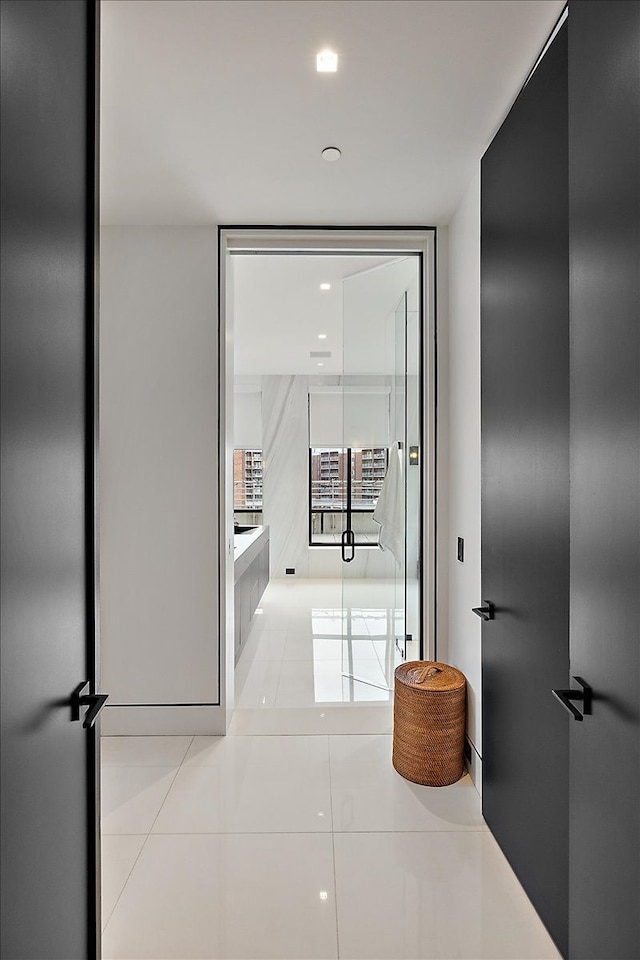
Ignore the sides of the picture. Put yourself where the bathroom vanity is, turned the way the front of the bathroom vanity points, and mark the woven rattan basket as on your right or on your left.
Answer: on your right

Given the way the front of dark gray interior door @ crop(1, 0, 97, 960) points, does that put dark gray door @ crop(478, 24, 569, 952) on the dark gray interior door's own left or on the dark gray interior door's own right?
on the dark gray interior door's own left

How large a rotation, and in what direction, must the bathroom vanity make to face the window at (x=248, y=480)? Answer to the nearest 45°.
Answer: approximately 90° to its left

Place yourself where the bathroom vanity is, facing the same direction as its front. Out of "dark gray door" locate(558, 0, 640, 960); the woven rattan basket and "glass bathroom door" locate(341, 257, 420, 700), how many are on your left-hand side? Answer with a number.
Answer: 0

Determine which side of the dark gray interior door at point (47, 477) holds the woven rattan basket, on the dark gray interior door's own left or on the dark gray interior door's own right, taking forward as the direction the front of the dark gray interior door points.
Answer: on the dark gray interior door's own left

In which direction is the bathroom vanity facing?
to the viewer's right

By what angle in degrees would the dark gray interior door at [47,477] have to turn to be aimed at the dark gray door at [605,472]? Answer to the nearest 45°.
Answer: approximately 45° to its left

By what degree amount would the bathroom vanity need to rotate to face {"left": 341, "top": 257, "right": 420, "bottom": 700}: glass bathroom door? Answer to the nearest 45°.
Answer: approximately 45° to its right
